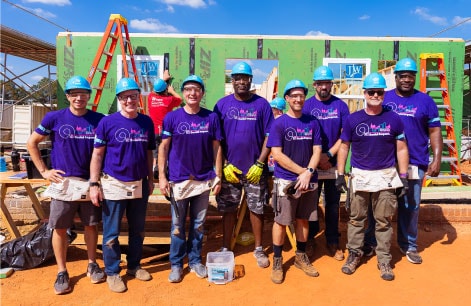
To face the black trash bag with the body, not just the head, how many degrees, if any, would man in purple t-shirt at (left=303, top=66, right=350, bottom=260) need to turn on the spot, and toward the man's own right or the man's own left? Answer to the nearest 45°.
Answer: approximately 90° to the man's own right

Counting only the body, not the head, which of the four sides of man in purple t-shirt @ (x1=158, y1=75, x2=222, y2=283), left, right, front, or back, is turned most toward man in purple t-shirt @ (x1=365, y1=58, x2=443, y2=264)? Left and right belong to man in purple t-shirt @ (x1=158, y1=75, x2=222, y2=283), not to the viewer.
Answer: left

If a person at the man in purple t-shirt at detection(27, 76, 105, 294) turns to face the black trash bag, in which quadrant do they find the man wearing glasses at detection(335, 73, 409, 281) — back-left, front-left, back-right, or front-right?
back-right

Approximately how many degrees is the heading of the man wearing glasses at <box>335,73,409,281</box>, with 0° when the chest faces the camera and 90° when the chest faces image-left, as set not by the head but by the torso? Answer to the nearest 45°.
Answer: approximately 0°
